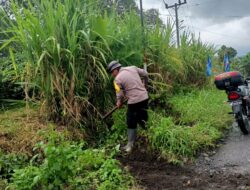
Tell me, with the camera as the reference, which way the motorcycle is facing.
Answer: facing away from the viewer and to the right of the viewer

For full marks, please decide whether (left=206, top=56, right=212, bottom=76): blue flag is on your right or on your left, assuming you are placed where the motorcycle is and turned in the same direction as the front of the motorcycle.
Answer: on your left

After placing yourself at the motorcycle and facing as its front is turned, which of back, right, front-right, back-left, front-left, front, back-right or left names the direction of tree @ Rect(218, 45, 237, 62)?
front-left
